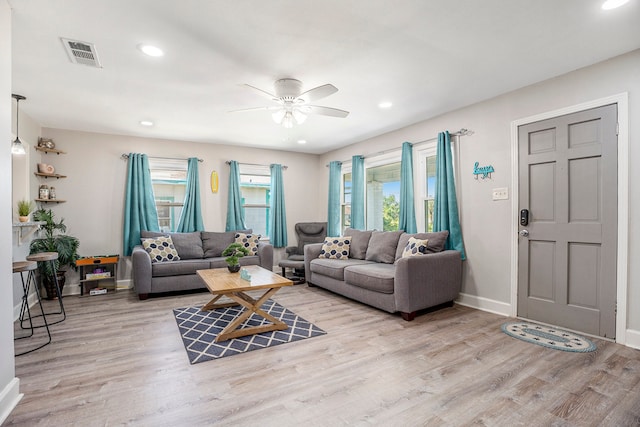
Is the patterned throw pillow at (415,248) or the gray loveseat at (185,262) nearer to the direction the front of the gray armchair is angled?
the gray loveseat

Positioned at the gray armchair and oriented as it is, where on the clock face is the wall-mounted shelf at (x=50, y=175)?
The wall-mounted shelf is roughly at 1 o'clock from the gray armchair.

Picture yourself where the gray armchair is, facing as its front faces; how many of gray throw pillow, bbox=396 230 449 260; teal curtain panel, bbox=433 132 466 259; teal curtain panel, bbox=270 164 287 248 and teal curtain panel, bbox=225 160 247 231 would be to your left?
2

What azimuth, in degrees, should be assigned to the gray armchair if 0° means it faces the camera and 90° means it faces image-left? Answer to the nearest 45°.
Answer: approximately 45°

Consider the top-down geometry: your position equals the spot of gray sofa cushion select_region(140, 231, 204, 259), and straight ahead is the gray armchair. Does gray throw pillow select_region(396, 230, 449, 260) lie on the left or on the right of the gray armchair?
right

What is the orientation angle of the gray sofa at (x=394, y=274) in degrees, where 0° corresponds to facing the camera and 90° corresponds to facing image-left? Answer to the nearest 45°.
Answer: approximately 45°

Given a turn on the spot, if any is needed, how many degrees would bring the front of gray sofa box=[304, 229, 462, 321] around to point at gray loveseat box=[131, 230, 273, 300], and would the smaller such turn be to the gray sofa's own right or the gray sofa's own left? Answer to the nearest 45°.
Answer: approximately 45° to the gray sofa's own right

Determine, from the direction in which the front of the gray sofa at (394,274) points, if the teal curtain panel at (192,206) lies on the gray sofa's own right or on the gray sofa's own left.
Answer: on the gray sofa's own right

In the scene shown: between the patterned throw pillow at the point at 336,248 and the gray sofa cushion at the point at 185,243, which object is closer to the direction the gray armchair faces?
the gray sofa cushion
